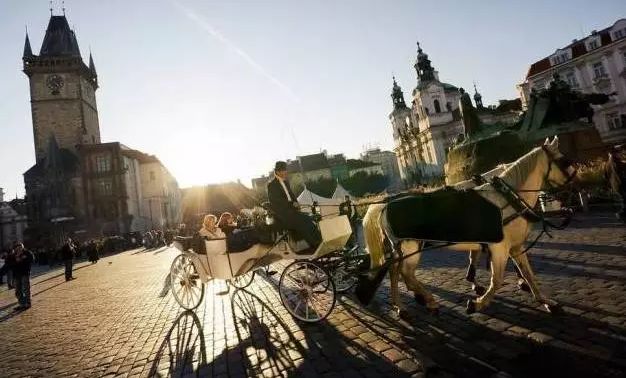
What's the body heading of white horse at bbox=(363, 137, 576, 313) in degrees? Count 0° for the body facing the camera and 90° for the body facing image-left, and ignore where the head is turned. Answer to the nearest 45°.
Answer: approximately 270°

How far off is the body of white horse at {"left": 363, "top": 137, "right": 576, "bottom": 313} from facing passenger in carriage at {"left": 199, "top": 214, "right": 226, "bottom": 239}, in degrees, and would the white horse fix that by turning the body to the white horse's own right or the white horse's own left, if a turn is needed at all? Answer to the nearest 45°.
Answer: approximately 180°

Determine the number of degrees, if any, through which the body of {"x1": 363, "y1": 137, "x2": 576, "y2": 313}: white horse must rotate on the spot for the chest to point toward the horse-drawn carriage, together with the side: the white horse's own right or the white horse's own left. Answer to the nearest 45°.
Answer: approximately 180°

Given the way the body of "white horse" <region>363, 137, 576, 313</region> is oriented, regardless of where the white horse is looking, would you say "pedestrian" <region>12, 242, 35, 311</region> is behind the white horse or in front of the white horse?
behind
